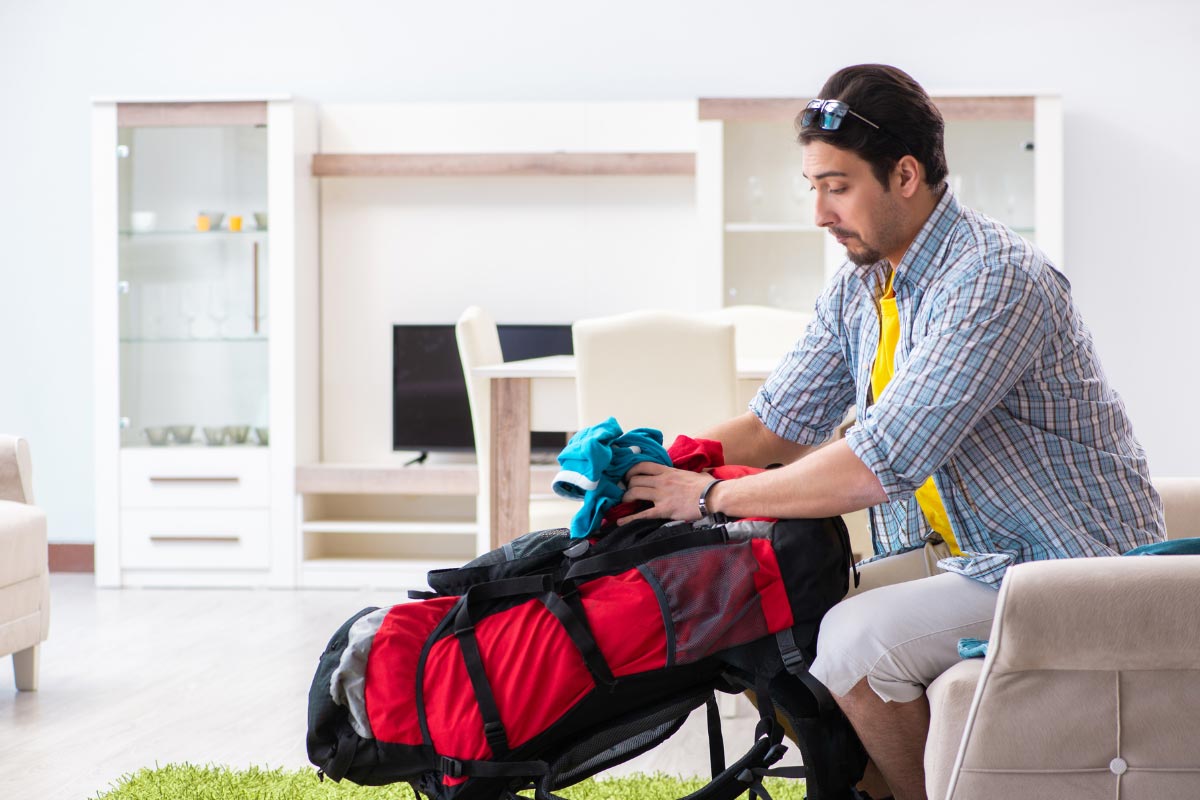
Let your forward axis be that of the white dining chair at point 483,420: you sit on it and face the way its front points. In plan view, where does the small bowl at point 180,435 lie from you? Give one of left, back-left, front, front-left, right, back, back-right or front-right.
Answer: back-left

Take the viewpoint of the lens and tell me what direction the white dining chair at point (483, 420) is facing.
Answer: facing to the right of the viewer

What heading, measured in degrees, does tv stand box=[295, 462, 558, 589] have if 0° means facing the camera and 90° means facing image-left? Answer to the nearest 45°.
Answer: approximately 0°

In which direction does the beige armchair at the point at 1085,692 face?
to the viewer's left

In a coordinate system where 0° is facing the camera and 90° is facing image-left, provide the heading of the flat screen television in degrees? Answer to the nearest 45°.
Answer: approximately 0°

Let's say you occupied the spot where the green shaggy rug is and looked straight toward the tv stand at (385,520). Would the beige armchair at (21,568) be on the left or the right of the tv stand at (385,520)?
left
